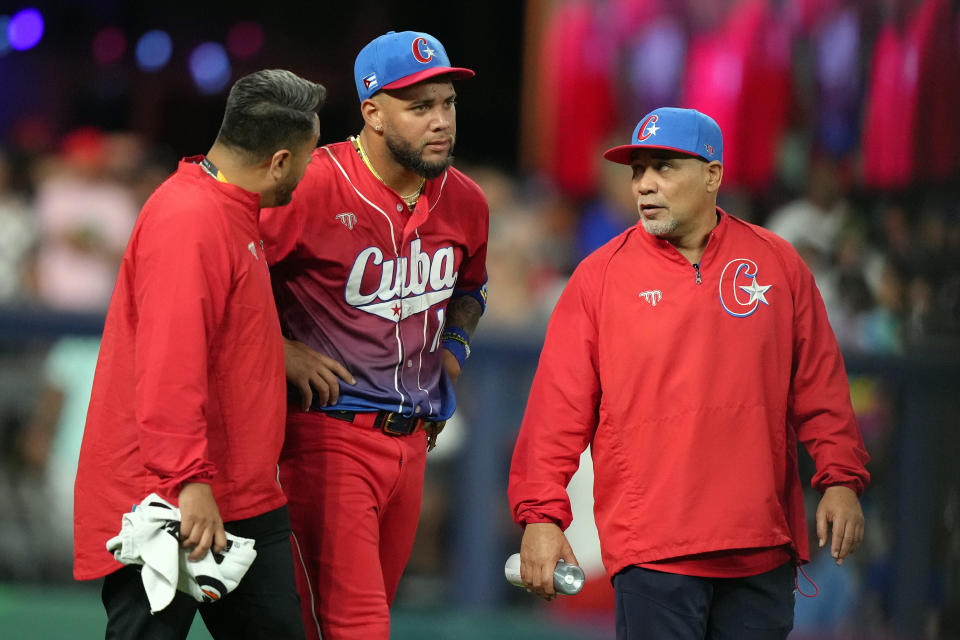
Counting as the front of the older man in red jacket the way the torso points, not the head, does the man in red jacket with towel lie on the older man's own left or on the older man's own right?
on the older man's own right

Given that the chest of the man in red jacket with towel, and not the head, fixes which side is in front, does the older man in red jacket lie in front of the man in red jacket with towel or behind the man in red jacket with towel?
in front

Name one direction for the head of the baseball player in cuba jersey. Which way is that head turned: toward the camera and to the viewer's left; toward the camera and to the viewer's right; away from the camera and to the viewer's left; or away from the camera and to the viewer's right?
toward the camera and to the viewer's right

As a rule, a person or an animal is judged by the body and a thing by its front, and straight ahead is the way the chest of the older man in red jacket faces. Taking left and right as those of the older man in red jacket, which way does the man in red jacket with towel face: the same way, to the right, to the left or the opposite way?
to the left

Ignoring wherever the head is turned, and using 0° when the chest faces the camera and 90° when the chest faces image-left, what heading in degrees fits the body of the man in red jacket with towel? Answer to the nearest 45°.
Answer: approximately 270°

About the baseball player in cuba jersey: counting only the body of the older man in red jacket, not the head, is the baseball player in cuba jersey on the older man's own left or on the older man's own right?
on the older man's own right

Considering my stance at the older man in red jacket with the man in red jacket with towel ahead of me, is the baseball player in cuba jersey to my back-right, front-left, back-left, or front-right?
front-right

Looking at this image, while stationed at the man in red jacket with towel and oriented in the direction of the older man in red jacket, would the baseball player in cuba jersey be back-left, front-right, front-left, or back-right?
front-left

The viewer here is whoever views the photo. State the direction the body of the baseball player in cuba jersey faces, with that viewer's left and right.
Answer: facing the viewer and to the right of the viewer

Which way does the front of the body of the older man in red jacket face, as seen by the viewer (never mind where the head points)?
toward the camera

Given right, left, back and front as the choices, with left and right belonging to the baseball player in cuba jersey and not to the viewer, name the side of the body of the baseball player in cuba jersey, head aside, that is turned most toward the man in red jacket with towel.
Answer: right

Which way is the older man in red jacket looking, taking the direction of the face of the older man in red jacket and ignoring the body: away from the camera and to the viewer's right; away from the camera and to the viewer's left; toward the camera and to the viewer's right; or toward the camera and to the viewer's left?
toward the camera and to the viewer's left

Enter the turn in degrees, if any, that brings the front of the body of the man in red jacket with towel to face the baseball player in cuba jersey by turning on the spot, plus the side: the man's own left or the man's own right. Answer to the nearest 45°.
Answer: approximately 45° to the man's own left
